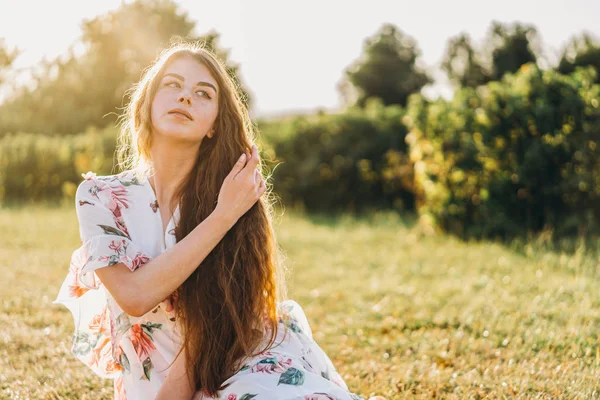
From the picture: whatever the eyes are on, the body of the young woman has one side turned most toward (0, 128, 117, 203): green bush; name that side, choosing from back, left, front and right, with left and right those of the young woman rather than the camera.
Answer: back

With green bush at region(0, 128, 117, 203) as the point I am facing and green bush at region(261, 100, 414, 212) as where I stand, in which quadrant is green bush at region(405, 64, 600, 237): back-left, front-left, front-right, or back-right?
back-left

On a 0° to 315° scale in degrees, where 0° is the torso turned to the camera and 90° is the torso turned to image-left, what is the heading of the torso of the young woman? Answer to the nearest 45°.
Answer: approximately 0°

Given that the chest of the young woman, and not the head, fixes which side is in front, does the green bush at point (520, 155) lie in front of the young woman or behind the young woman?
behind
